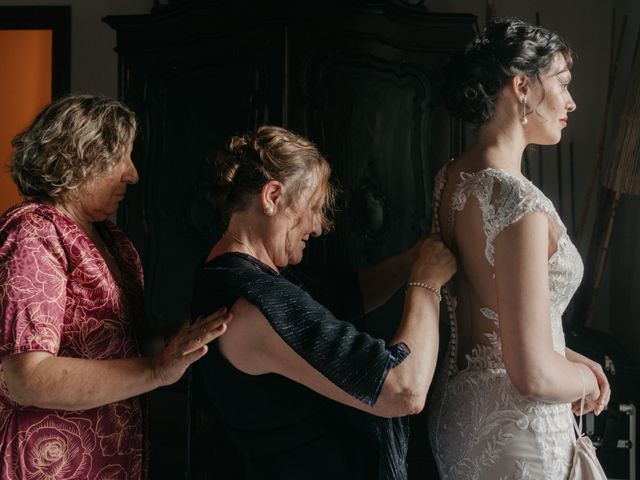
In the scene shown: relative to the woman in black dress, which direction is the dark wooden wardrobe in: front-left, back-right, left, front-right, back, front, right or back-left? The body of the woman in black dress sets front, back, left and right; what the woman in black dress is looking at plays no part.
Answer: left

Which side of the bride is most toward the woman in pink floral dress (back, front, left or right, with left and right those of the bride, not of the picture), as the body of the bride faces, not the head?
back

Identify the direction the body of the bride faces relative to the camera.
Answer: to the viewer's right

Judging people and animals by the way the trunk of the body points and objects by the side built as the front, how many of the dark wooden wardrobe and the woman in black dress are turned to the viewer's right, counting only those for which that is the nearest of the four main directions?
1

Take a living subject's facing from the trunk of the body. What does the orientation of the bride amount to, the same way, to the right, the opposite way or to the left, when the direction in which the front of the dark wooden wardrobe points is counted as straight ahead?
to the left

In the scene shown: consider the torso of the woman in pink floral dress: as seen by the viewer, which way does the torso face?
to the viewer's right

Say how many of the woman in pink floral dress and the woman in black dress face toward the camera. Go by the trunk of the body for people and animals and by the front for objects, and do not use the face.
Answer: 0

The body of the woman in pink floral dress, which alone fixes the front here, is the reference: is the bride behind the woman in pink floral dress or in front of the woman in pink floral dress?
in front

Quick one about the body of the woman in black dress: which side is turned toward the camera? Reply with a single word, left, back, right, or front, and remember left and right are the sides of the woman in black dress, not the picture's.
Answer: right

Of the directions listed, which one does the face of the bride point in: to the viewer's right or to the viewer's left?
to the viewer's right

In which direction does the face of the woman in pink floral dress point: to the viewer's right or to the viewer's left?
to the viewer's right

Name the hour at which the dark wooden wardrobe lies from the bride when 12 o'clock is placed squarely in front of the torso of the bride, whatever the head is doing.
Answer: The dark wooden wardrobe is roughly at 8 o'clock from the bride.
